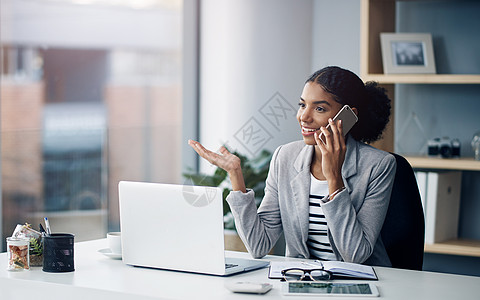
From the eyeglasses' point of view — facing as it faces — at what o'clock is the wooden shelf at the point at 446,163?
The wooden shelf is roughly at 7 o'clock from the eyeglasses.

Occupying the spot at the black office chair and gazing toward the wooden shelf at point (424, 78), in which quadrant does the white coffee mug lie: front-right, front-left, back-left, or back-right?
back-left

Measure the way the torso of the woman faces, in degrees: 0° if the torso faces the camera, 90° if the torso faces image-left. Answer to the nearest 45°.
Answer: approximately 45°

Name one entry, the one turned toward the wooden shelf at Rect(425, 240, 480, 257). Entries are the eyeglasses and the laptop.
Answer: the laptop

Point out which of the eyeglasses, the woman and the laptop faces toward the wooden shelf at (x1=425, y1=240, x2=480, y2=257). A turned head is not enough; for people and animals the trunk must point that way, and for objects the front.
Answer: the laptop

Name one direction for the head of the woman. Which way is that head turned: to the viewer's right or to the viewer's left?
to the viewer's left

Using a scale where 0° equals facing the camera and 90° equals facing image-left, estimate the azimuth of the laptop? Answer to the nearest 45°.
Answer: approximately 225°

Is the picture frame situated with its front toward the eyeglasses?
yes

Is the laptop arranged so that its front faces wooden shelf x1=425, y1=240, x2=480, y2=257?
yes
